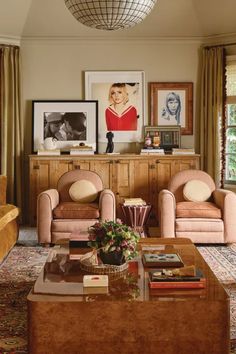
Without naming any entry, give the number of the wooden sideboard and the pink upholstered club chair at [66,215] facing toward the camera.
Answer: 2

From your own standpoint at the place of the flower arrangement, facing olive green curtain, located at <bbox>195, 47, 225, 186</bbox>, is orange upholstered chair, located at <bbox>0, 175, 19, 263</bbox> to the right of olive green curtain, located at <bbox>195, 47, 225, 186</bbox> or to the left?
left

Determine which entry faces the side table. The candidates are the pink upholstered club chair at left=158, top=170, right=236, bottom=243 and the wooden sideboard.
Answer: the wooden sideboard

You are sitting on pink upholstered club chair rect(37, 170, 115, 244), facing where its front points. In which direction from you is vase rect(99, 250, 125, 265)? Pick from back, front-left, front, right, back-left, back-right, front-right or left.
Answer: front

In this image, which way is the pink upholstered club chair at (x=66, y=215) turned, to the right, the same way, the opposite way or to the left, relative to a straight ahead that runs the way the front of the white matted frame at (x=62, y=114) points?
the same way

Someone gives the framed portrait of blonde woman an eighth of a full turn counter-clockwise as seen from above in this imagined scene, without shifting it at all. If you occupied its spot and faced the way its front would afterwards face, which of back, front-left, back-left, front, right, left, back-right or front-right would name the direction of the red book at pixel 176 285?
front-right

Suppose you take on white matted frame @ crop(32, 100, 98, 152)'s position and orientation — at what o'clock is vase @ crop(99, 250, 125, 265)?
The vase is roughly at 12 o'clock from the white matted frame.

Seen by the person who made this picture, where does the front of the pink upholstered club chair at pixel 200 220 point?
facing the viewer

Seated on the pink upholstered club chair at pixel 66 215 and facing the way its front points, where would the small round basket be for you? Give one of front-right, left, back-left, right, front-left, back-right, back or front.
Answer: front

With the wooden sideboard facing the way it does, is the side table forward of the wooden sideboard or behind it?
forward

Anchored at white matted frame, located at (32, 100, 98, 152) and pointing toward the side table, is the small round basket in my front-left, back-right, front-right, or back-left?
front-right

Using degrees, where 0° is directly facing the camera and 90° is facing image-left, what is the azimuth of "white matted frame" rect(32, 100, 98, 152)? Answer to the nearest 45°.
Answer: approximately 0°

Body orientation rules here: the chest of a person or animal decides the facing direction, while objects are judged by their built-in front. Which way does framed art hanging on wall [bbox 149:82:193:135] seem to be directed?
toward the camera

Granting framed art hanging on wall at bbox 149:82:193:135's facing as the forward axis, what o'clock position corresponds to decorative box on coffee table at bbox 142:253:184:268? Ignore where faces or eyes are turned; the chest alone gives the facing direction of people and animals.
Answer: The decorative box on coffee table is roughly at 12 o'clock from the framed art hanging on wall.

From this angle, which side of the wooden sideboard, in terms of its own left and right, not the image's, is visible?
front

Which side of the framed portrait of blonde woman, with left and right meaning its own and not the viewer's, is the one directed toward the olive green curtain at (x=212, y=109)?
left
